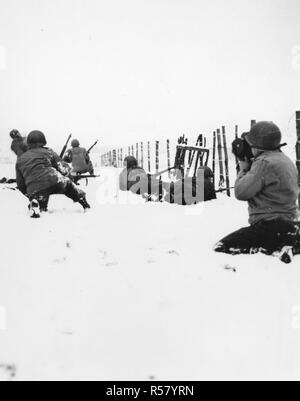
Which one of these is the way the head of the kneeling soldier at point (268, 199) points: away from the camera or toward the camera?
away from the camera

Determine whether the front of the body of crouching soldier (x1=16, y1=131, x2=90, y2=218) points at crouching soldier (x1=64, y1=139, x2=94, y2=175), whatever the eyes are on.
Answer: yes

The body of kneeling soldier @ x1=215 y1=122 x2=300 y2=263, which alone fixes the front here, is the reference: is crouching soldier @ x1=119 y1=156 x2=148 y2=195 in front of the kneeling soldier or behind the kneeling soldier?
in front

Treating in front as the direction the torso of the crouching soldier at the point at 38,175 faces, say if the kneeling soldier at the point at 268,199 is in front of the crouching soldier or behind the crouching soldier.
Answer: behind

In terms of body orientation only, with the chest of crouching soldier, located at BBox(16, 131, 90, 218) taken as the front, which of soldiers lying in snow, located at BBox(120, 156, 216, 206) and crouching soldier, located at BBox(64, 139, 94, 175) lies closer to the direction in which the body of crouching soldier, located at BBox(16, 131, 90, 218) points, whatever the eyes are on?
the crouching soldier

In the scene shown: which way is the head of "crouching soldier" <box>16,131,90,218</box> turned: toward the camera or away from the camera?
away from the camera

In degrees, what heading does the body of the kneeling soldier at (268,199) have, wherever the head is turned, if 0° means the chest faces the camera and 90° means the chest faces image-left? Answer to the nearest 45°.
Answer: approximately 135°

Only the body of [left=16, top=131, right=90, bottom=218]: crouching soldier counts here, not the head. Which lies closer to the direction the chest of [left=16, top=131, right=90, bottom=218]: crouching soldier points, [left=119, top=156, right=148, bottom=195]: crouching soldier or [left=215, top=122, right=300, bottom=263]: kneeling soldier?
the crouching soldier

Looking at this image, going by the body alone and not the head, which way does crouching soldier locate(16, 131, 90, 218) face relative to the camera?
away from the camera
